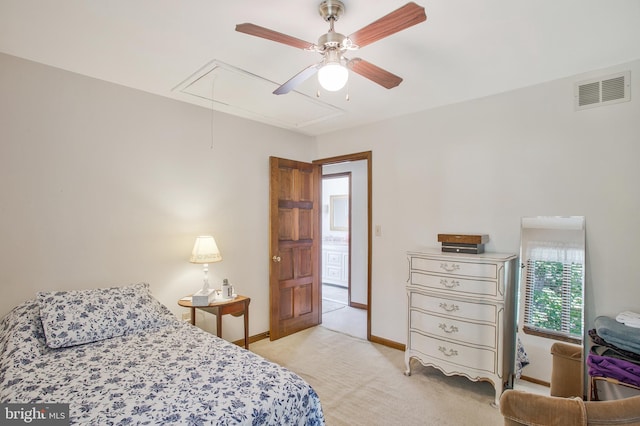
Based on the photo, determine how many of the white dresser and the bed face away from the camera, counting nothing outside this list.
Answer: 0

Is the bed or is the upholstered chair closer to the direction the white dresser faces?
the bed

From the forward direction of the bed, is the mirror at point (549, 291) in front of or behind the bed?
in front

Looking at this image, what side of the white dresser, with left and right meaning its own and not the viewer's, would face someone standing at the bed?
front

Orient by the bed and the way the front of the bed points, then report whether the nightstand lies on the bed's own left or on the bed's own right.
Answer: on the bed's own left

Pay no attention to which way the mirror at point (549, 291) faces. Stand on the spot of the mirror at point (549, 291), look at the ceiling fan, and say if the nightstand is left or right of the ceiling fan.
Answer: right

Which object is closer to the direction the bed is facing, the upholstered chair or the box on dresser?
the upholstered chair

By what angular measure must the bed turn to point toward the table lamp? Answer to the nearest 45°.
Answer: approximately 135° to its left

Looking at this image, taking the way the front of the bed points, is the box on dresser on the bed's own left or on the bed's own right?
on the bed's own left

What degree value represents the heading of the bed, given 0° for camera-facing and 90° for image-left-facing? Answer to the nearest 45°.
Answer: approximately 315°

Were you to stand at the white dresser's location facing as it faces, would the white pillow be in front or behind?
in front

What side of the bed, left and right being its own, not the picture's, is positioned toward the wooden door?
left

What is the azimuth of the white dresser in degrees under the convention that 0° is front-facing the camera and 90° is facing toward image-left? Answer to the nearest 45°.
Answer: approximately 45°
